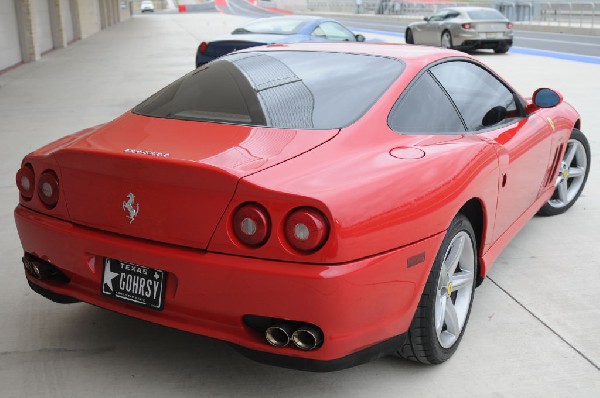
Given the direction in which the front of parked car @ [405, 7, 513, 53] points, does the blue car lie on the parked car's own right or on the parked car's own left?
on the parked car's own left

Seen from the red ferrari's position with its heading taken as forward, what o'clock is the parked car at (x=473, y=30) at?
The parked car is roughly at 11 o'clock from the red ferrari.

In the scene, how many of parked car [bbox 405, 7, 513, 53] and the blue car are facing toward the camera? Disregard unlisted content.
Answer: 0

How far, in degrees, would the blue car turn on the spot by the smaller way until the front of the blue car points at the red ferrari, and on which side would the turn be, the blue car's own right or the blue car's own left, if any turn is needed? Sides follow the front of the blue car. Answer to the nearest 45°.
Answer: approximately 135° to the blue car's own right

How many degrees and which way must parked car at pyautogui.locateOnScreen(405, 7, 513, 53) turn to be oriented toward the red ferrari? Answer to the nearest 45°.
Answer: approximately 135° to its left

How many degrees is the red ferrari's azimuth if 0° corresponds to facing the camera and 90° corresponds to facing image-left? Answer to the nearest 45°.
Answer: approximately 225°

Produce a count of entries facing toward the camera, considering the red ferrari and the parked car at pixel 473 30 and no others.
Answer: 0

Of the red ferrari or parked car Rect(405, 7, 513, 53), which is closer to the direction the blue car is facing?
the parked car

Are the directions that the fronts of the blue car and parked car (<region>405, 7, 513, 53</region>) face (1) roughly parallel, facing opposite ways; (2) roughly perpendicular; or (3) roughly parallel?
roughly perpendicular

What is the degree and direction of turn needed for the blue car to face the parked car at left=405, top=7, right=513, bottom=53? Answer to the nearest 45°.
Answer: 0° — it already faces it

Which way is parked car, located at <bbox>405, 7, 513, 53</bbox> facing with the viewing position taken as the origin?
facing away from the viewer and to the left of the viewer

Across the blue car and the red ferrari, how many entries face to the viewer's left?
0
